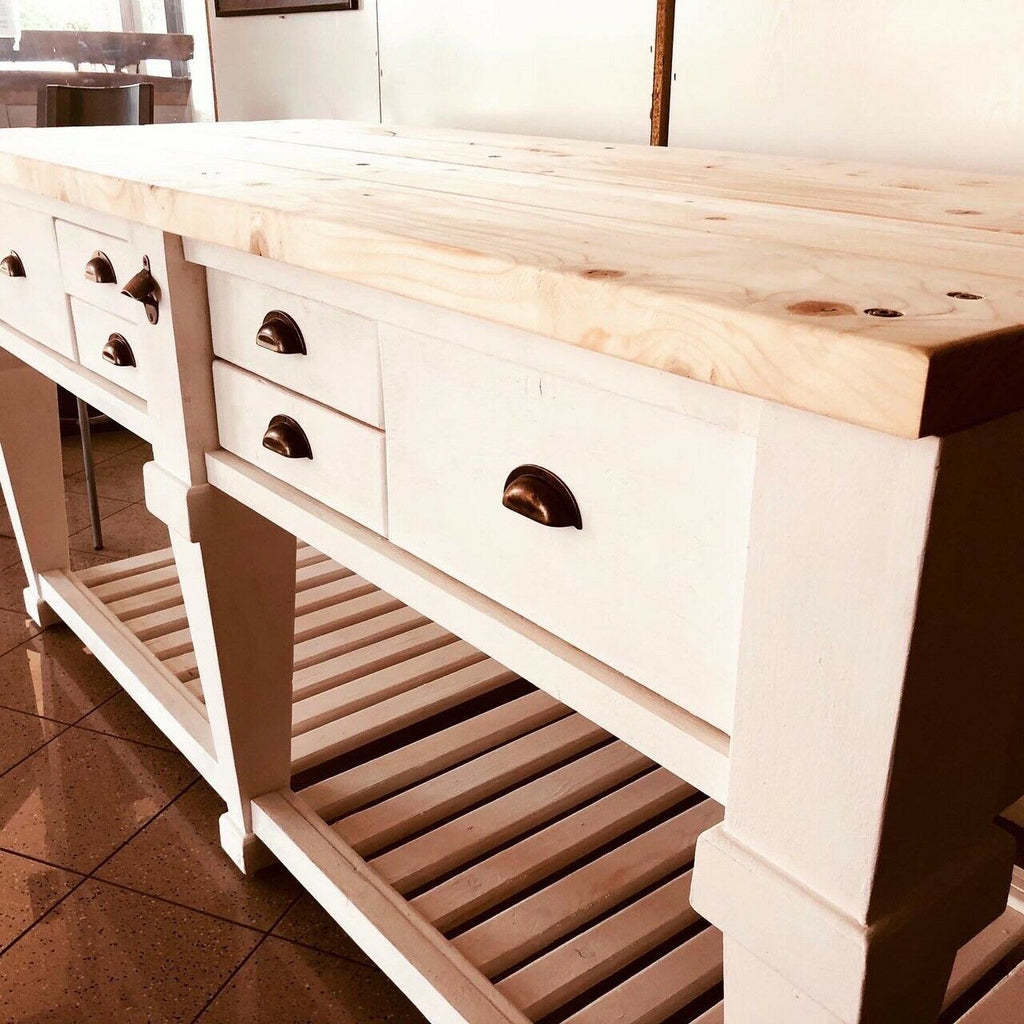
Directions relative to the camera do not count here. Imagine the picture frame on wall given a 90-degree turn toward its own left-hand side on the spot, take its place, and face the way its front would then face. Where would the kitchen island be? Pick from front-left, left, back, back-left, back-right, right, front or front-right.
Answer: right

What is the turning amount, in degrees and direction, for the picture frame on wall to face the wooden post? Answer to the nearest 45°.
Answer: approximately 45° to its left

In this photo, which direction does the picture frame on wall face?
toward the camera
